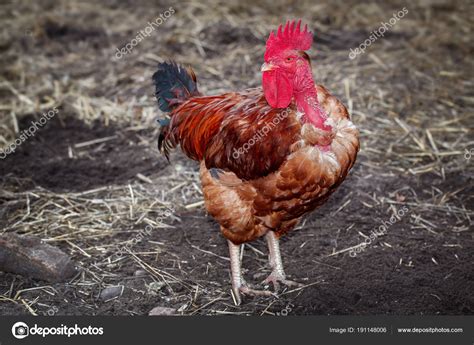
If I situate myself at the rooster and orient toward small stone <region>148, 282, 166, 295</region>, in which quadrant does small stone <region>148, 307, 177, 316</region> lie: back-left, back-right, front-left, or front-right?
front-left

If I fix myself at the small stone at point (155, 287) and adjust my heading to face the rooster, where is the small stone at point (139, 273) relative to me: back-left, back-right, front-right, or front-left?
back-left

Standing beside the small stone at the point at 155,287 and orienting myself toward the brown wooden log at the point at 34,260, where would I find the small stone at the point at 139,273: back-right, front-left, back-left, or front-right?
front-right

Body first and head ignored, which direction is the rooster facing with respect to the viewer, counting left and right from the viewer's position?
facing the viewer and to the right of the viewer

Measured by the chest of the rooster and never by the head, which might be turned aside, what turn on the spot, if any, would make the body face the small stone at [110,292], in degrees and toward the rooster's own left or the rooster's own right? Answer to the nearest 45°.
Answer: approximately 135° to the rooster's own right
